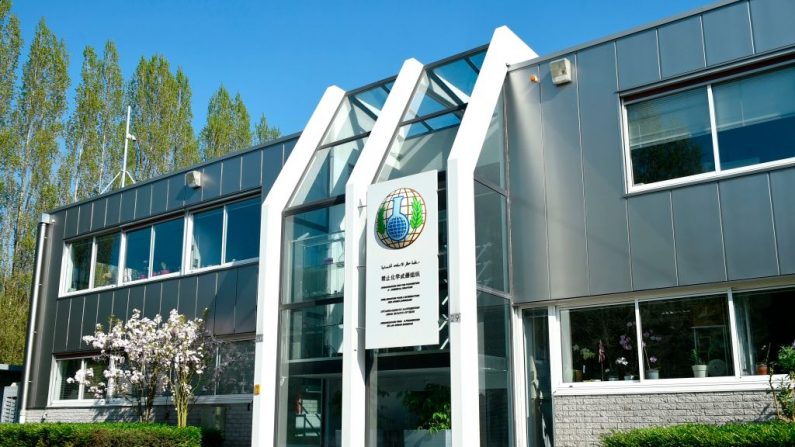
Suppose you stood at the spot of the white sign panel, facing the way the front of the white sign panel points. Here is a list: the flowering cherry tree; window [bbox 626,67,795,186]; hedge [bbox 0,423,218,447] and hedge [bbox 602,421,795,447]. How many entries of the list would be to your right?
2

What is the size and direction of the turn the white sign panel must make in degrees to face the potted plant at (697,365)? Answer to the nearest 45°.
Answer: approximately 135° to its left

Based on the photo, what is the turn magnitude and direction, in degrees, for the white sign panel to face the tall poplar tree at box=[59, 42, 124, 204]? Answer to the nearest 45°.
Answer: approximately 90° to its right

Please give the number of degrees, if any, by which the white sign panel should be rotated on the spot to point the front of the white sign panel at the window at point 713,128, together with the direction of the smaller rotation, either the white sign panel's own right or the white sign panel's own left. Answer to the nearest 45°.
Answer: approximately 135° to the white sign panel's own left

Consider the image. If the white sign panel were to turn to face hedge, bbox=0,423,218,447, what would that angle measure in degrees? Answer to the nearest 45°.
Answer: approximately 90° to its right

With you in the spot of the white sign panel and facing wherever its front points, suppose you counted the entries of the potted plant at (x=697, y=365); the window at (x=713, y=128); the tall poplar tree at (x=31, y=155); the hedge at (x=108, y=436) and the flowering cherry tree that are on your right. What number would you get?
3

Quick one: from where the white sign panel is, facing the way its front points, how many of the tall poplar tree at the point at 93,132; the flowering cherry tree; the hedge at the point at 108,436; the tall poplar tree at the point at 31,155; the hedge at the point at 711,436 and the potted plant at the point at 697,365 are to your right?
4

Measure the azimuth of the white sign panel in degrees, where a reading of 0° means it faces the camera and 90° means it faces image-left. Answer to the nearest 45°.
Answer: approximately 45°

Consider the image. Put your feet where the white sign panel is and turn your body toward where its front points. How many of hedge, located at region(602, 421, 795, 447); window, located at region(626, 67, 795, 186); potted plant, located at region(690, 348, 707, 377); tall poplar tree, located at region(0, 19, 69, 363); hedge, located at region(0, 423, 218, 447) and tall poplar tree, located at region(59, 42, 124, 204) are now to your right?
3

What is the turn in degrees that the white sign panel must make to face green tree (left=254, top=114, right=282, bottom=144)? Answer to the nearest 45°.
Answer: approximately 135° to its right

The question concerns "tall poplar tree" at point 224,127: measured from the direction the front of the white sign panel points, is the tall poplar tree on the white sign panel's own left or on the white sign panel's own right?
on the white sign panel's own right

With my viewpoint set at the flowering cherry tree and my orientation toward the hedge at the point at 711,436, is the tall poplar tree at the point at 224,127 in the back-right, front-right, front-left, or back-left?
back-left

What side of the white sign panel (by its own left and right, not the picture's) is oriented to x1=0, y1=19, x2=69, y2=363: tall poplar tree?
right

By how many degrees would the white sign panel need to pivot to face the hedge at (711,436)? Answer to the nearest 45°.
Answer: approximately 90° to its left

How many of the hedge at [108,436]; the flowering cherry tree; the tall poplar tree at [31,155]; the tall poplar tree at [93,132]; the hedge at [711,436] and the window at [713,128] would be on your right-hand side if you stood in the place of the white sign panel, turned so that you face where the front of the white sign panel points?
4
